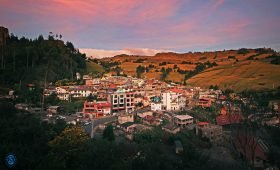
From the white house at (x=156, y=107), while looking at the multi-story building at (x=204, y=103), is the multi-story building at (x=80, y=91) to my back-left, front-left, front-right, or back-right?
back-left

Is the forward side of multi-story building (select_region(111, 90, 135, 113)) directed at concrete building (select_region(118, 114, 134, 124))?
yes

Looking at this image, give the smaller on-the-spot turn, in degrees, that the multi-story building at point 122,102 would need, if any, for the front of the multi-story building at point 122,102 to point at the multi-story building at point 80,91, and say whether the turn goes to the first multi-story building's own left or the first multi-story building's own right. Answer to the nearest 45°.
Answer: approximately 135° to the first multi-story building's own right

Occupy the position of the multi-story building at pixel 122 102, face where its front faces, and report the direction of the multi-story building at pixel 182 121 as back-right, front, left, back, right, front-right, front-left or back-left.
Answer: front-left

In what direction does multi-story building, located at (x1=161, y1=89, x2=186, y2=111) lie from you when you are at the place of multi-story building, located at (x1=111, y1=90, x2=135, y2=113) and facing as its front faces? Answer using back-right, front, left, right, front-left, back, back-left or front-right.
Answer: left

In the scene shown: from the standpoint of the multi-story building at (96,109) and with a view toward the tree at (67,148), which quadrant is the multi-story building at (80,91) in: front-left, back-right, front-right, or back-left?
back-right

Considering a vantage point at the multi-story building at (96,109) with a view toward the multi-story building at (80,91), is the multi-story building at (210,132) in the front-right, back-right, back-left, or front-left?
back-right

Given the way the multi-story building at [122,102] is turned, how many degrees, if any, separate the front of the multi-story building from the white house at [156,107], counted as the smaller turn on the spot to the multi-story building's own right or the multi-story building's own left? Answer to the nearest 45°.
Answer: approximately 90° to the multi-story building's own left

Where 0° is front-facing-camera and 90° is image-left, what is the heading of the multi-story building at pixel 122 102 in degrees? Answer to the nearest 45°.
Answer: approximately 0°
